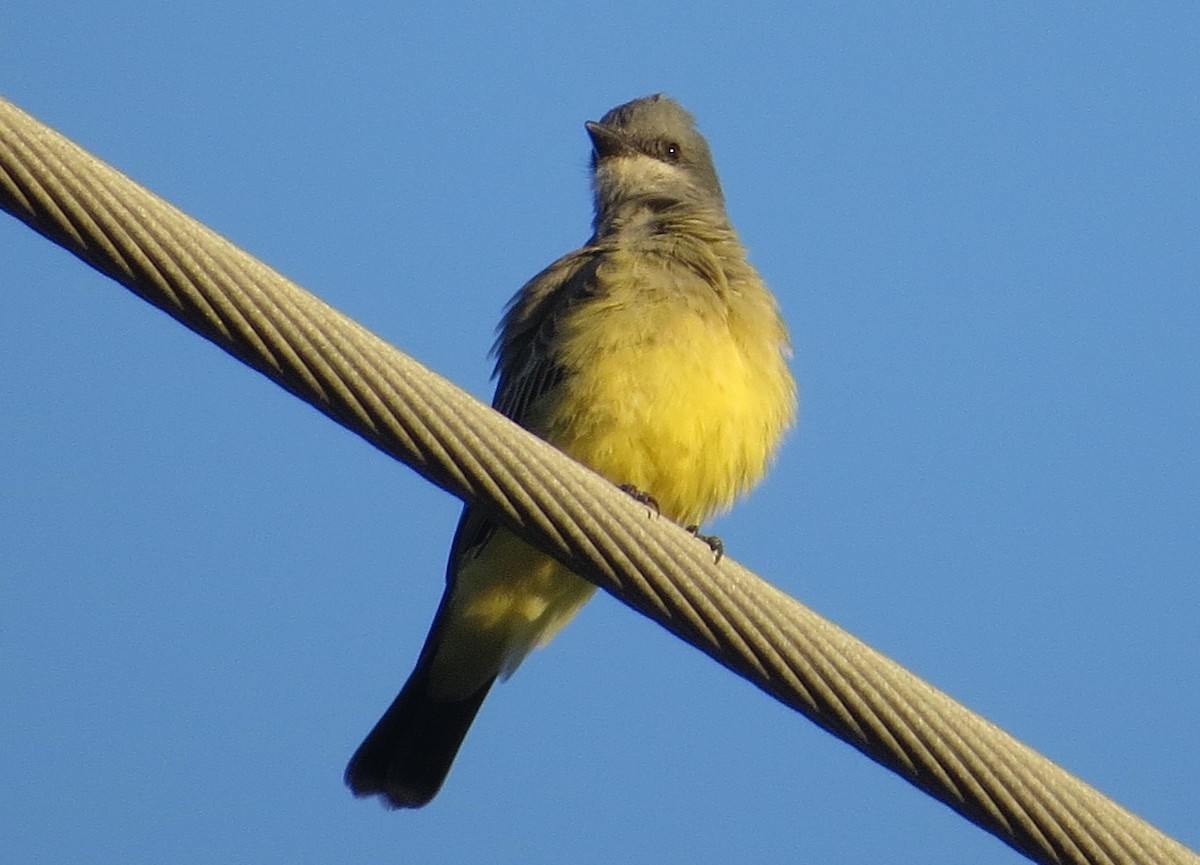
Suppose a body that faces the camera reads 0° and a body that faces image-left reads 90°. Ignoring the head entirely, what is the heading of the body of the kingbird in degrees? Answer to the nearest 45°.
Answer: approximately 315°
